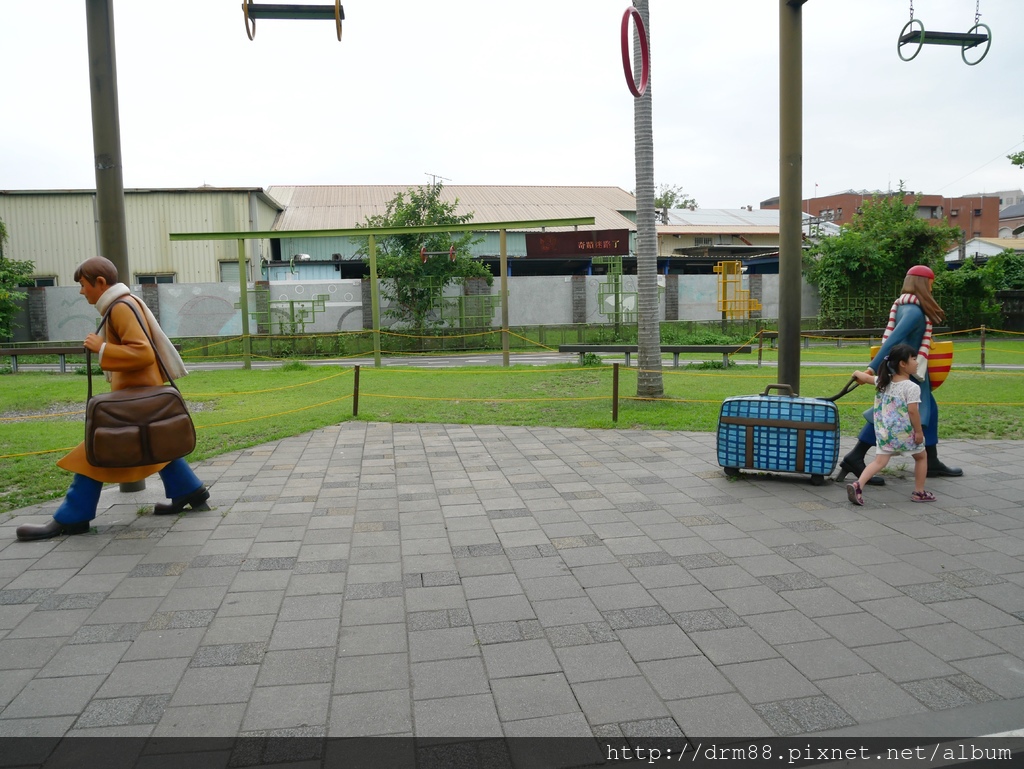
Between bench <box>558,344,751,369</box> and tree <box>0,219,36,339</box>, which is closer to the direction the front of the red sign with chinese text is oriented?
the bench

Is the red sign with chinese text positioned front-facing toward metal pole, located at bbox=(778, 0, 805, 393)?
yes

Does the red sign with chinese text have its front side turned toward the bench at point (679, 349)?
yes

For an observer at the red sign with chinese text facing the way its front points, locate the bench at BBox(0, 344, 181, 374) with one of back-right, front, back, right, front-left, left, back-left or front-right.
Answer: front-right

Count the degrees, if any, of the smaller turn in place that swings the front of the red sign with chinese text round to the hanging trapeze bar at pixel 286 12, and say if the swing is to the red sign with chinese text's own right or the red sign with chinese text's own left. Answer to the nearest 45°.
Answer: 0° — it already faces it

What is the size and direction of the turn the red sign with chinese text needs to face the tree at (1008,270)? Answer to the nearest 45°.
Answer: approximately 90° to its left

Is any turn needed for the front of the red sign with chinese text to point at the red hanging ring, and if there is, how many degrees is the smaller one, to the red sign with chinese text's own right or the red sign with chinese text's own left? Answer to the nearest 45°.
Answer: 0° — it already faces it

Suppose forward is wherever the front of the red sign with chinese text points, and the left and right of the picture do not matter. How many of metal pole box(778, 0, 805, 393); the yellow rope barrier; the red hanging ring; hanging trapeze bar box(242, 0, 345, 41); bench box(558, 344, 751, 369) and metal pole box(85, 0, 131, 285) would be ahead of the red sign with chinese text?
6

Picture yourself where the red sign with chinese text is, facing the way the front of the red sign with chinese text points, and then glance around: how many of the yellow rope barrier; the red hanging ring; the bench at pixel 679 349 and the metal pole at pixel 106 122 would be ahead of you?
4

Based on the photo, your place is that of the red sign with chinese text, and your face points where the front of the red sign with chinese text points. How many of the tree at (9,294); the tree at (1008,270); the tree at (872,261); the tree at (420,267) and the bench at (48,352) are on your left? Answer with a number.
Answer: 2

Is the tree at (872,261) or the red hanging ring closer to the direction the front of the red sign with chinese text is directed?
the red hanging ring

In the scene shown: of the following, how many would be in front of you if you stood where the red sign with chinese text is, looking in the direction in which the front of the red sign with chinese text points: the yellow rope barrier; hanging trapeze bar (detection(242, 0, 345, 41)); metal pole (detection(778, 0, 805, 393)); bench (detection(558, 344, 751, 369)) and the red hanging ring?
5

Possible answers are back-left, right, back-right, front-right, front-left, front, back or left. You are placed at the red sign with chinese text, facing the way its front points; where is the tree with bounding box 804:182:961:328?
left

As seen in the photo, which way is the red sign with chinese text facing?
toward the camera
